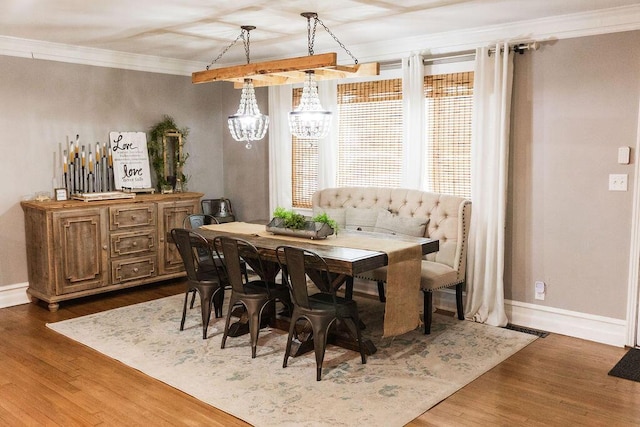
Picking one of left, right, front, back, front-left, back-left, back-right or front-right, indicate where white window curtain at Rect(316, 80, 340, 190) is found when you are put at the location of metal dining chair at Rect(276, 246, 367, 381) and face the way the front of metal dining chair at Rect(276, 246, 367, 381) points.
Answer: front-left

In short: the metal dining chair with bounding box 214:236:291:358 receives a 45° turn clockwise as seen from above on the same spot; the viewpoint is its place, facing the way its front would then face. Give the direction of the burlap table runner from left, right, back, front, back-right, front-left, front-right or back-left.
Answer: front

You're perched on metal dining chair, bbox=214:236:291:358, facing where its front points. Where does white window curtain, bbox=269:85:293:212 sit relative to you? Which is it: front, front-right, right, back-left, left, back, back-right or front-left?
front-left

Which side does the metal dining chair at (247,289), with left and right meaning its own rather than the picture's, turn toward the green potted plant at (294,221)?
front

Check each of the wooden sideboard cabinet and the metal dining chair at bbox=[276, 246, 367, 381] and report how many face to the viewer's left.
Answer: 0

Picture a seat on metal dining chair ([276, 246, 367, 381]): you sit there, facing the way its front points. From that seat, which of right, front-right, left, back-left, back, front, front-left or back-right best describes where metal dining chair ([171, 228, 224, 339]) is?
left

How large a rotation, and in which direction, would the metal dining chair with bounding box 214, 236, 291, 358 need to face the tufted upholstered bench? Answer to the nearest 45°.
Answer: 0° — it already faces it

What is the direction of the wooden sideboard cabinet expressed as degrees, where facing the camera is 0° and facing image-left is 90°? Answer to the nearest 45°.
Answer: approximately 315°

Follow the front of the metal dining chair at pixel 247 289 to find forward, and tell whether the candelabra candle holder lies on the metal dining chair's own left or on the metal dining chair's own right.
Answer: on the metal dining chair's own left

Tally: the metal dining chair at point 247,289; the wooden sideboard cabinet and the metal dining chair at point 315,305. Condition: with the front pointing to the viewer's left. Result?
0

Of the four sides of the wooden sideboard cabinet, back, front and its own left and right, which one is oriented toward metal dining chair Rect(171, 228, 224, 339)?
front

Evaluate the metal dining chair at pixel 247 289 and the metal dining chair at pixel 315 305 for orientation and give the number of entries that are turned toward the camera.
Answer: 0

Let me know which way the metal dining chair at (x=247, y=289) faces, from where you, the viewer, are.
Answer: facing away from the viewer and to the right of the viewer

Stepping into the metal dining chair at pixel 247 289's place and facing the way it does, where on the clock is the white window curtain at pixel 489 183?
The white window curtain is roughly at 1 o'clock from the metal dining chair.
